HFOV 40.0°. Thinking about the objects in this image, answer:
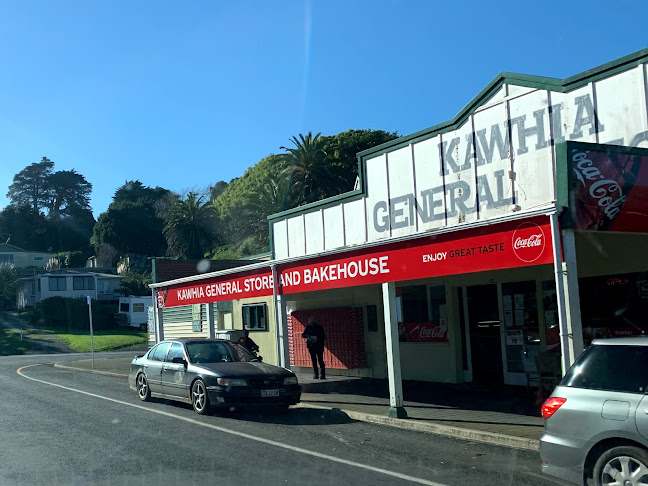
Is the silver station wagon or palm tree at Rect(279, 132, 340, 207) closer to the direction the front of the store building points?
the silver station wagon

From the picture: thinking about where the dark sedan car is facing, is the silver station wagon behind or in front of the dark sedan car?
in front

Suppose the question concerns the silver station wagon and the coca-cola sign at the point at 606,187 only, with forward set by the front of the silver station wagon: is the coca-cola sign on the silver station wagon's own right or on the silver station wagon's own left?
on the silver station wagon's own left

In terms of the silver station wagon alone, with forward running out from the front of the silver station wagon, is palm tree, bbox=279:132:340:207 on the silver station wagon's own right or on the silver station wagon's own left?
on the silver station wagon's own left

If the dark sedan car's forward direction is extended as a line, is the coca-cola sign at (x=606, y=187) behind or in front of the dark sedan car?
in front

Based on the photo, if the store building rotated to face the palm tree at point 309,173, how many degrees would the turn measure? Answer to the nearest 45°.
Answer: approximately 135° to its right
